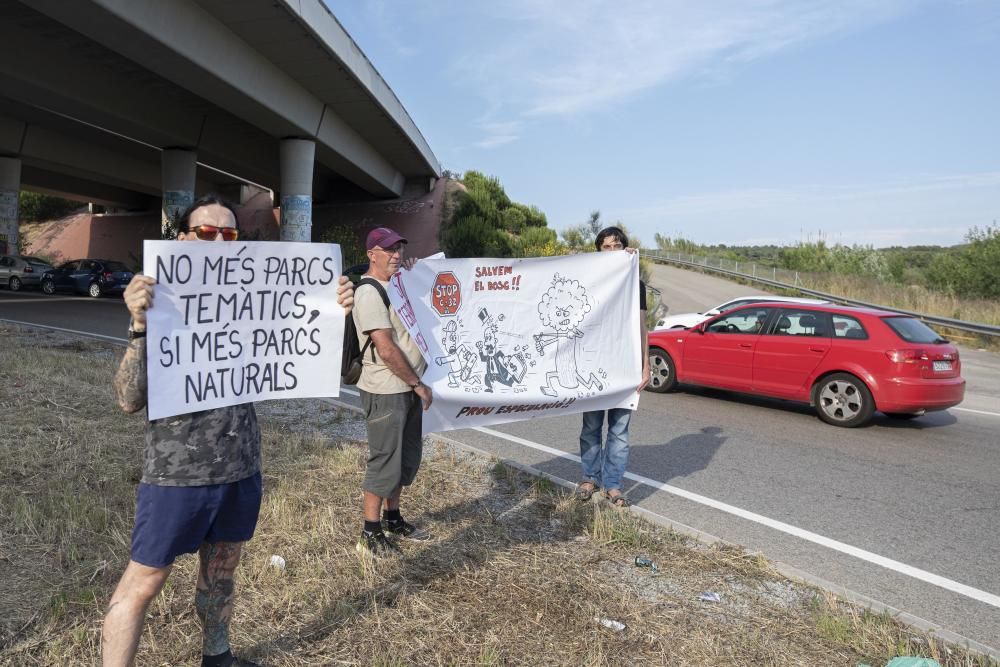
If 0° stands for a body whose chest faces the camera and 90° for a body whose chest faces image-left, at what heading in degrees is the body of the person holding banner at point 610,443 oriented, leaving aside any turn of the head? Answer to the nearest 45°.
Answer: approximately 0°

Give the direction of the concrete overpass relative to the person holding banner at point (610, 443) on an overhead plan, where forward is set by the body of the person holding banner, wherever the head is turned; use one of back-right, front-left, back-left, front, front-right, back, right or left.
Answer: back-right

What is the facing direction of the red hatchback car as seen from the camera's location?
facing away from the viewer and to the left of the viewer

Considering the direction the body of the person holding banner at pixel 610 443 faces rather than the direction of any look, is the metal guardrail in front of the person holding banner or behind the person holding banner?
behind

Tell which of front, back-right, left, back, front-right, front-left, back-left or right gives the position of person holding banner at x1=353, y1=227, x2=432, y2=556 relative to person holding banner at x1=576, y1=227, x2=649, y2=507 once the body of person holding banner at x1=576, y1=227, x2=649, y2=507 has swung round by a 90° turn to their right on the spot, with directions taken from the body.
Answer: front-left

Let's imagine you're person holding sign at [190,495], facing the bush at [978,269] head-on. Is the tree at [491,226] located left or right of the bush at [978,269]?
left
